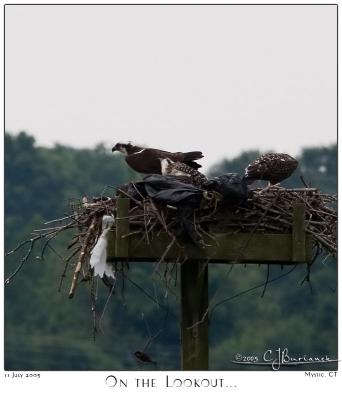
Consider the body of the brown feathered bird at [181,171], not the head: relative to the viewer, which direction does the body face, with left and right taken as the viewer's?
facing to the left of the viewer

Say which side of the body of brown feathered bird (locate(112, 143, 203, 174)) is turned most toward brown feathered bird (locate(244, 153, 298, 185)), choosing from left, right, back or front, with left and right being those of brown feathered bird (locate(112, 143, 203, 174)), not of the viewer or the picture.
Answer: back

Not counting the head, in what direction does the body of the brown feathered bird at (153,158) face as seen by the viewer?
to the viewer's left

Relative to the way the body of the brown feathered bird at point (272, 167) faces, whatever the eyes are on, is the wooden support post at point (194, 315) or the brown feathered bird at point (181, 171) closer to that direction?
the brown feathered bird

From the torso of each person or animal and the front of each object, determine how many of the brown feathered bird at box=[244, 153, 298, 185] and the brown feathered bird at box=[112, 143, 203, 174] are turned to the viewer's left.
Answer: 2

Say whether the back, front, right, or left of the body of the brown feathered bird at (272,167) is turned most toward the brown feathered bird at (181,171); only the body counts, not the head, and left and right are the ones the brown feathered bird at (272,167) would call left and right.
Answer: front

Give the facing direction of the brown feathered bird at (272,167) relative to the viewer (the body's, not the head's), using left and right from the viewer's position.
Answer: facing to the left of the viewer
